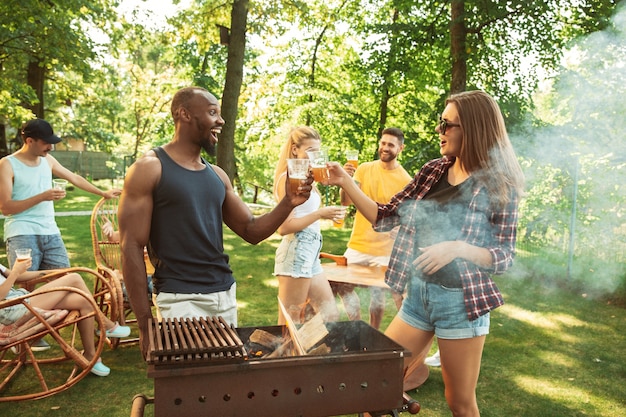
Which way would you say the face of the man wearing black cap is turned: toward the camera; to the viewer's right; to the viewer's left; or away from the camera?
to the viewer's right

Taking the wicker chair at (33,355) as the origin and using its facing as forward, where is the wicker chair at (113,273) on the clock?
the wicker chair at (113,273) is roughly at 10 o'clock from the wicker chair at (33,355).

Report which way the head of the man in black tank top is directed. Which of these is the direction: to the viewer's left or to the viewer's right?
to the viewer's right

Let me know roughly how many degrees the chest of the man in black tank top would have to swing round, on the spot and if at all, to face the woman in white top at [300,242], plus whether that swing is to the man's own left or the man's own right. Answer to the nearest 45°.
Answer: approximately 90° to the man's own left

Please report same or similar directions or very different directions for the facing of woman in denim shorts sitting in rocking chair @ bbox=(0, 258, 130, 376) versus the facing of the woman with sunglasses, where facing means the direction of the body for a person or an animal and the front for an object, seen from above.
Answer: very different directions

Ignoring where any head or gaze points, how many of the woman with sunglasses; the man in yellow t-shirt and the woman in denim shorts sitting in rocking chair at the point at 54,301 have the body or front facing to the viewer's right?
1

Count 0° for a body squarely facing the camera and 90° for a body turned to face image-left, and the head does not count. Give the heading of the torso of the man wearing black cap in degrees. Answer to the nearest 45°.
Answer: approximately 315°

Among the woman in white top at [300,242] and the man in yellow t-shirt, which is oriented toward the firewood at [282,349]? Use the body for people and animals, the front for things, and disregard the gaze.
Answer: the man in yellow t-shirt

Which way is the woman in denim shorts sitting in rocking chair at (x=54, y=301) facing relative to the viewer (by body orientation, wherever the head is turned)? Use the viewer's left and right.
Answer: facing to the right of the viewer

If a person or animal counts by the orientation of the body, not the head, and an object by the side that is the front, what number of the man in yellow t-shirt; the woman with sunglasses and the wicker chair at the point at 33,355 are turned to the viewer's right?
1

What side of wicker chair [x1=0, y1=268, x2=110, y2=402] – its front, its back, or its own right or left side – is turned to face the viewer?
right
